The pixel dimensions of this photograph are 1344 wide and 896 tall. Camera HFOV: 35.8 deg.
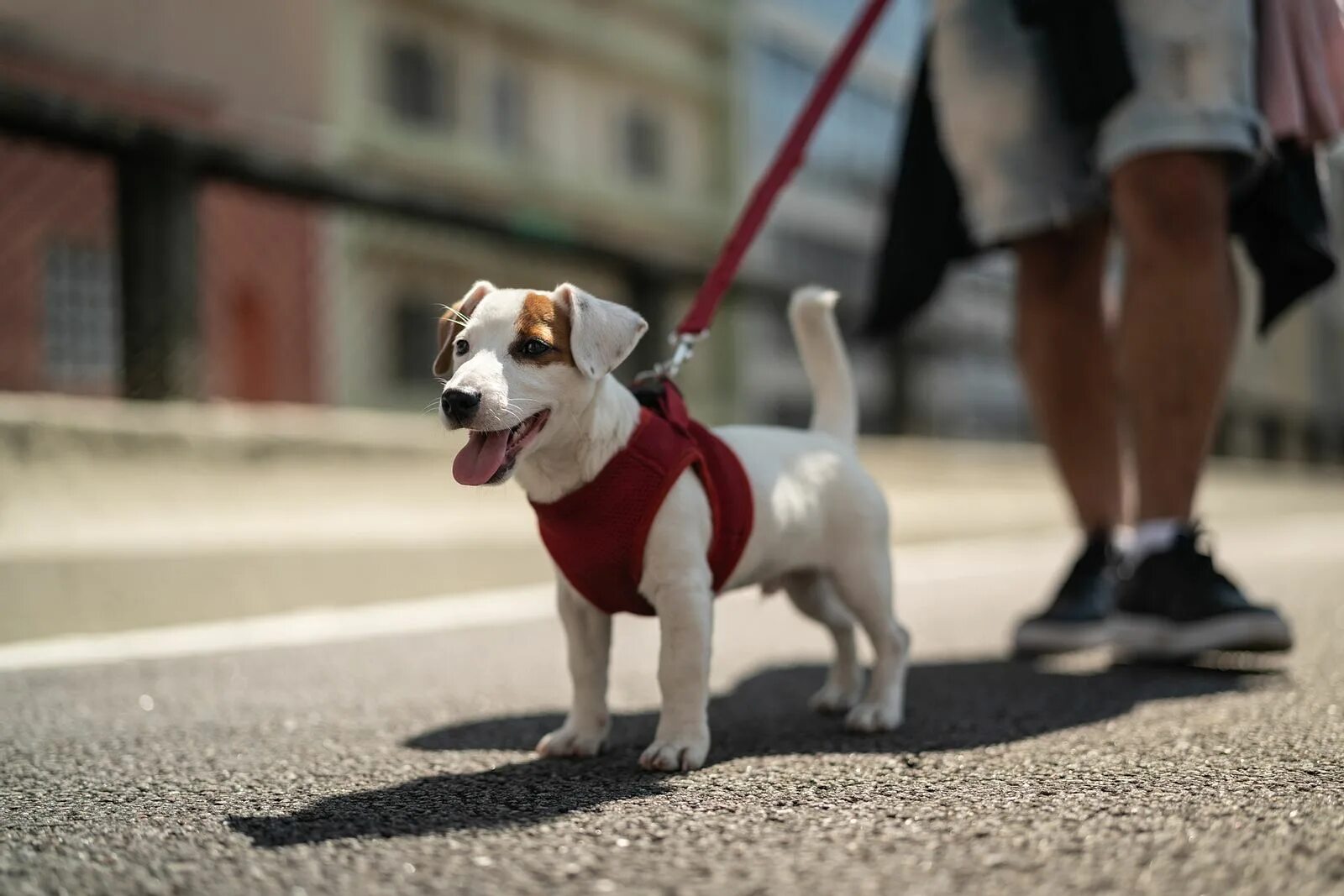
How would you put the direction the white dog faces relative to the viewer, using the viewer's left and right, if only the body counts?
facing the viewer and to the left of the viewer
